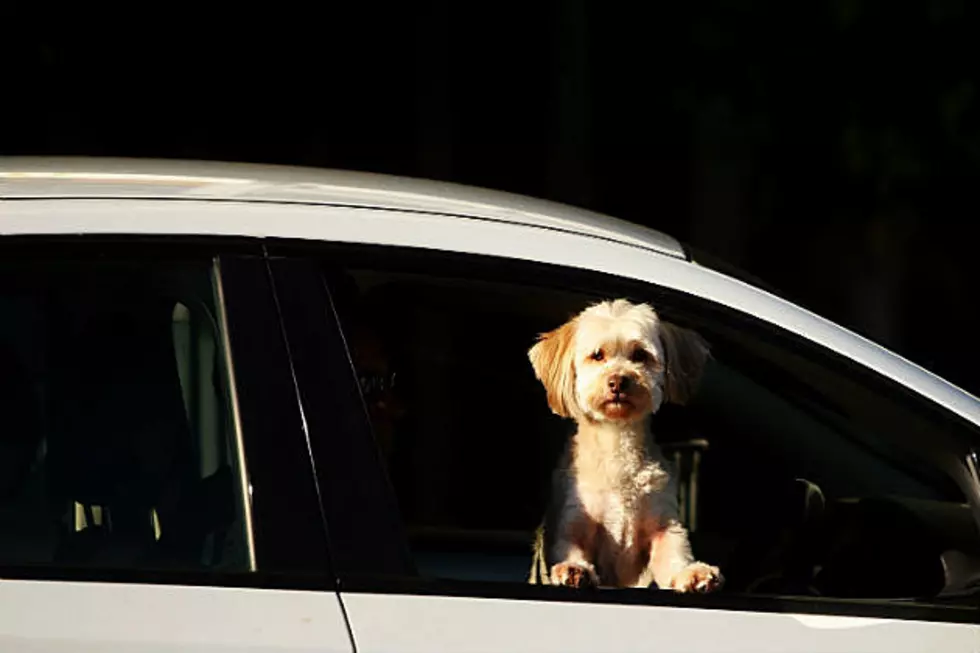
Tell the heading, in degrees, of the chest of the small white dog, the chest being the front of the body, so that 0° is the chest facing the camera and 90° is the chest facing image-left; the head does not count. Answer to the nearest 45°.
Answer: approximately 0°

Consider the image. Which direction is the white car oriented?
to the viewer's right
